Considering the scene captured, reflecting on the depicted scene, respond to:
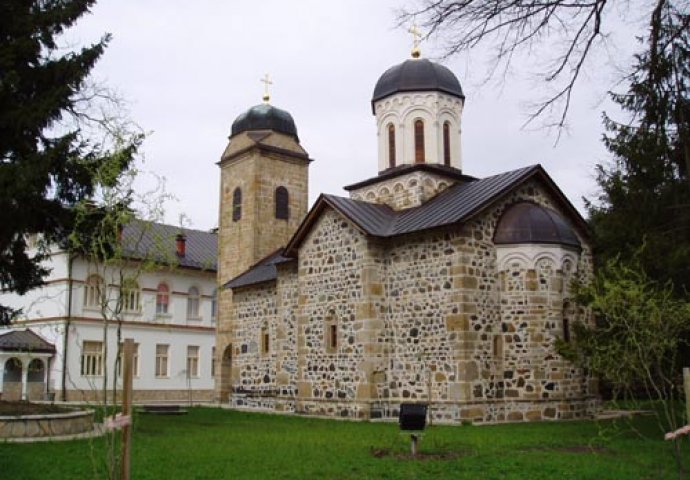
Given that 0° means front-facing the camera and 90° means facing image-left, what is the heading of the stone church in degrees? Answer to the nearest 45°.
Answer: approximately 135°

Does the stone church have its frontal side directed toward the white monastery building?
yes

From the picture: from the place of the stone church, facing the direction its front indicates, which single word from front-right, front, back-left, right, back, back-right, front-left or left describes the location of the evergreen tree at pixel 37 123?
left

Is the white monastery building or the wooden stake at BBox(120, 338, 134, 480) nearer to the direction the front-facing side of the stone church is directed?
the white monastery building

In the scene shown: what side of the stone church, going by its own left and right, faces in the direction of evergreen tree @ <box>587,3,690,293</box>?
back

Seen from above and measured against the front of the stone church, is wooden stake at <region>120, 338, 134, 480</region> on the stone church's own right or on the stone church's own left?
on the stone church's own left
